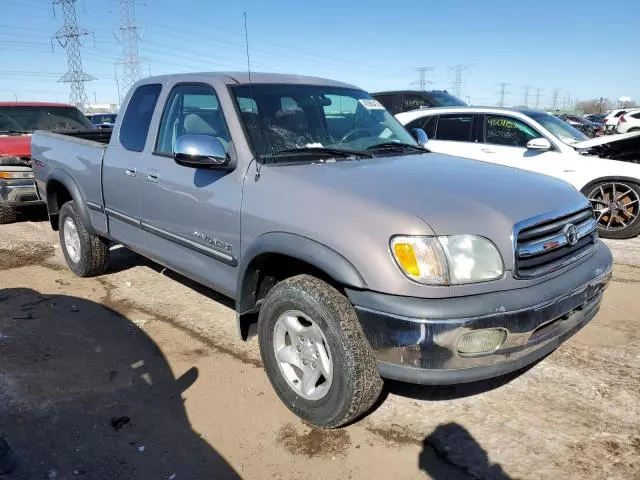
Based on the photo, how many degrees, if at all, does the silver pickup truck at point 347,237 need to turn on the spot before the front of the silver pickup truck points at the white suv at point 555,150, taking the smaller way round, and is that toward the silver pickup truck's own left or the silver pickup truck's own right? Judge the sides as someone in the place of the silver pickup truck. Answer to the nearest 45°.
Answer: approximately 90° to the silver pickup truck's own left

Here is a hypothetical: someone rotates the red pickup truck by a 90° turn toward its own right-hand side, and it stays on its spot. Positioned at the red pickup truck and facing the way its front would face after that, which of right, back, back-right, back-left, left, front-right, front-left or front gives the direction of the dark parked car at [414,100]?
back-left

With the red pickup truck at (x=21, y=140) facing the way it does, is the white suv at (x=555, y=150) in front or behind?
in front

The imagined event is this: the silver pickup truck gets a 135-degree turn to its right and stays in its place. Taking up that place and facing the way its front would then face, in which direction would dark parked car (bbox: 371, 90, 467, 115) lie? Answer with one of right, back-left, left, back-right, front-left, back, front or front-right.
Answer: right

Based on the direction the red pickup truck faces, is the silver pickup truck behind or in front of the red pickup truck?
in front

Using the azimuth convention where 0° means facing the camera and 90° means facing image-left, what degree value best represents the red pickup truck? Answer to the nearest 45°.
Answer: approximately 315°

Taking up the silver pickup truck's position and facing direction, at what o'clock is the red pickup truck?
The red pickup truck is roughly at 6 o'clock from the silver pickup truck.

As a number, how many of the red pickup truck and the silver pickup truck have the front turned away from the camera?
0
